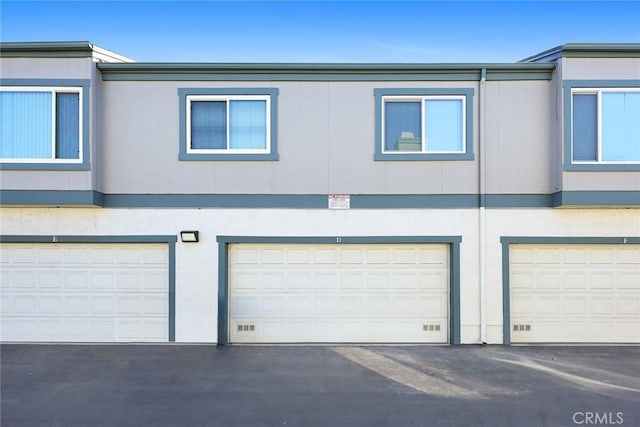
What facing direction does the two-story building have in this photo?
toward the camera
